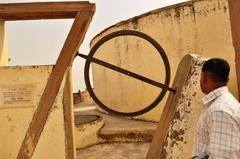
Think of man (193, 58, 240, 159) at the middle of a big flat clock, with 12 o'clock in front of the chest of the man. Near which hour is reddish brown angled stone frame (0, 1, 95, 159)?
The reddish brown angled stone frame is roughly at 11 o'clock from the man.

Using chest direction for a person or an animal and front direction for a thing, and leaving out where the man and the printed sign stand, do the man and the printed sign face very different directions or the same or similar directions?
very different directions

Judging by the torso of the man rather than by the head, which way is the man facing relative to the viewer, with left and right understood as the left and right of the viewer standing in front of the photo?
facing away from the viewer and to the left of the viewer

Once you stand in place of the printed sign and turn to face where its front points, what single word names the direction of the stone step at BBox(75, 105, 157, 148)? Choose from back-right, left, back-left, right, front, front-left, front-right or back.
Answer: back-left

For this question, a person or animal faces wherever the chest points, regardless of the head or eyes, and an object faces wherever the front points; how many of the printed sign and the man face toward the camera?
1

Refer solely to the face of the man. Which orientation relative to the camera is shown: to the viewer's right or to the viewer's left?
to the viewer's left

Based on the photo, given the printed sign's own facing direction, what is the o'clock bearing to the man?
The man is roughly at 11 o'clock from the printed sign.
